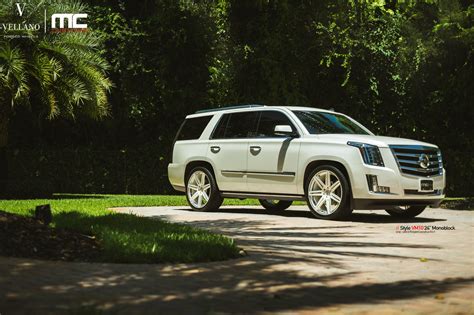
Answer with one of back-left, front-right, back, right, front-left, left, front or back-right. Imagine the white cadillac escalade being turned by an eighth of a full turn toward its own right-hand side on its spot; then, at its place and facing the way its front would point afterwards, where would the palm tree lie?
back-right

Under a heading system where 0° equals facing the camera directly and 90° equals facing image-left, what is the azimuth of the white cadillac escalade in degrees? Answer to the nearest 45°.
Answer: approximately 315°
